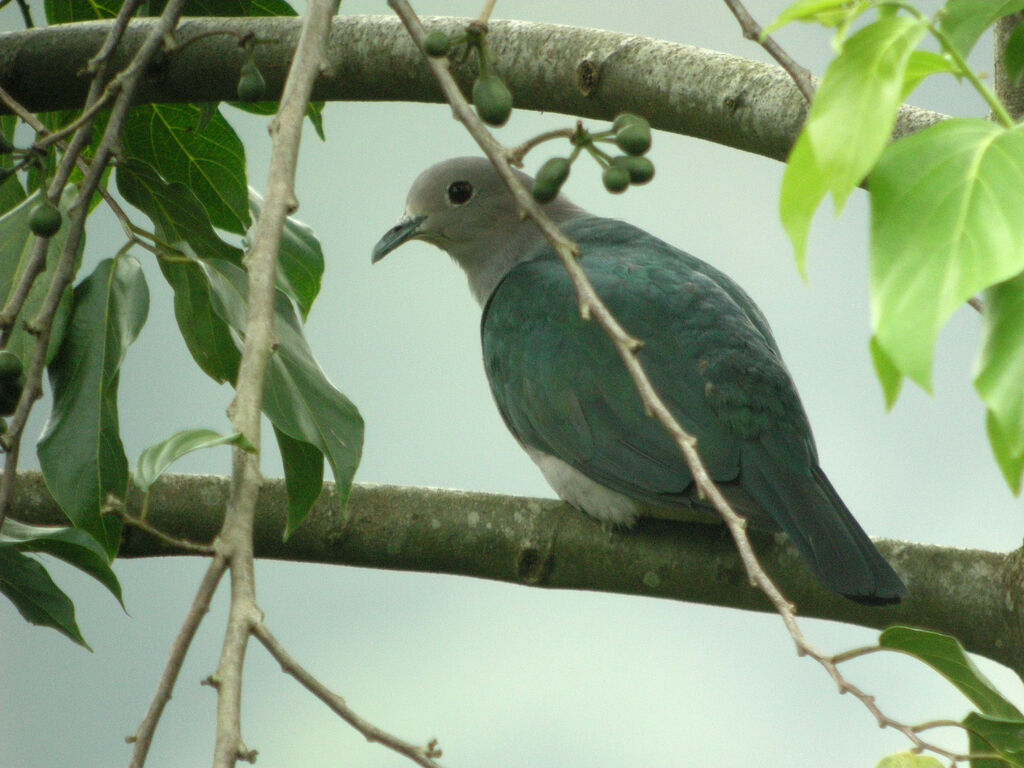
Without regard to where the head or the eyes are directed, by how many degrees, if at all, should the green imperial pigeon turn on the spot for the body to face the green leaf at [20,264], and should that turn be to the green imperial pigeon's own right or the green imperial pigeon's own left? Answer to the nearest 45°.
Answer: approximately 90° to the green imperial pigeon's own left

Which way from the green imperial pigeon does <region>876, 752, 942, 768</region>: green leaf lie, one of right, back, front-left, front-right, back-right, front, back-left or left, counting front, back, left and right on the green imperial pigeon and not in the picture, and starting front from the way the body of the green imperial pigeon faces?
back-left

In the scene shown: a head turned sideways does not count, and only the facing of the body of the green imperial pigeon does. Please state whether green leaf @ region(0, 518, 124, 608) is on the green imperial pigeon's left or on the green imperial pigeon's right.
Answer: on the green imperial pigeon's left

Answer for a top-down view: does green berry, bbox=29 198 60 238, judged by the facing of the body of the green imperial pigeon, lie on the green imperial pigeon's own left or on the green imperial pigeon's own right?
on the green imperial pigeon's own left

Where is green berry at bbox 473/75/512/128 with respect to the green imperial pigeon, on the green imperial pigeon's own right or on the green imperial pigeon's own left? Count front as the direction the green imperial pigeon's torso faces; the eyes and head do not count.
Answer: on the green imperial pigeon's own left

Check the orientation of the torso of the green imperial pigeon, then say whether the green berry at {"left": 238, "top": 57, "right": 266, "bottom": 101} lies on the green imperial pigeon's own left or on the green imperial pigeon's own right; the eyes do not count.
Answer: on the green imperial pigeon's own left

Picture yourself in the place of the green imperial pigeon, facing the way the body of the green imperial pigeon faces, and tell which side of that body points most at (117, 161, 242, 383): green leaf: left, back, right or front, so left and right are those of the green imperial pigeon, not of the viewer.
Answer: left

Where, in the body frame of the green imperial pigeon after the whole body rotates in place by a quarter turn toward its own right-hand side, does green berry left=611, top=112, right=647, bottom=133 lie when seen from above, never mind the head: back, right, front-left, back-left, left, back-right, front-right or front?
back-right

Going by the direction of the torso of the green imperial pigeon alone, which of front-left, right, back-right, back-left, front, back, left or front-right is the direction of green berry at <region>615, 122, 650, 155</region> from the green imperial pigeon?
back-left

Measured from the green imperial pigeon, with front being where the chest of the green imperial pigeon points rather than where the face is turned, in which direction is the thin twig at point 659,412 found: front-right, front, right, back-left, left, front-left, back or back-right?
back-left

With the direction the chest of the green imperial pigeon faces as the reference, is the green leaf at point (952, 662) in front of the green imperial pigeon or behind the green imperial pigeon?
behind

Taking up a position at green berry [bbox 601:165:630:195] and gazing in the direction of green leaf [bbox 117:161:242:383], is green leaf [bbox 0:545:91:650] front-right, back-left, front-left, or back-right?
front-left

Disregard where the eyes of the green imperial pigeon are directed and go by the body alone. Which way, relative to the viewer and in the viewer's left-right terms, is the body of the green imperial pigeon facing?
facing away from the viewer and to the left of the viewer
